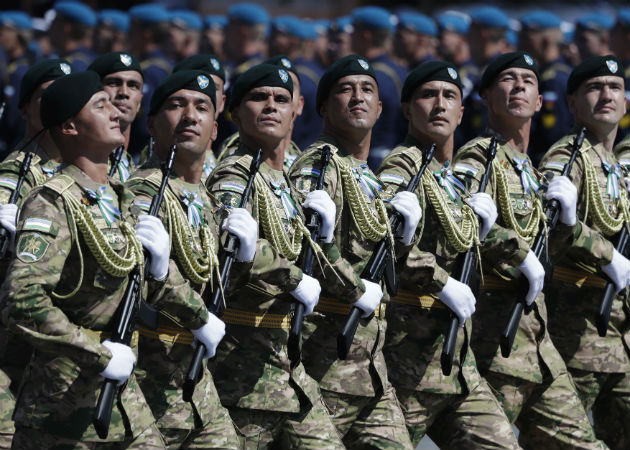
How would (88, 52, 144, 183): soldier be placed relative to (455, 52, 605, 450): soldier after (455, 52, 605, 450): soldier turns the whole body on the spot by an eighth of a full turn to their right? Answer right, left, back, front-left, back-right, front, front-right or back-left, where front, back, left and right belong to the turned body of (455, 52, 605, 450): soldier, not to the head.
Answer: right

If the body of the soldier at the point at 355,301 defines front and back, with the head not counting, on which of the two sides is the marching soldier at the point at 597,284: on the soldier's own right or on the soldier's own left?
on the soldier's own left

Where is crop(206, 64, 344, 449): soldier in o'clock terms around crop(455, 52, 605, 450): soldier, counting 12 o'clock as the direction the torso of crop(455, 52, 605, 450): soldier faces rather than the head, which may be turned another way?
crop(206, 64, 344, 449): soldier is roughly at 3 o'clock from crop(455, 52, 605, 450): soldier.

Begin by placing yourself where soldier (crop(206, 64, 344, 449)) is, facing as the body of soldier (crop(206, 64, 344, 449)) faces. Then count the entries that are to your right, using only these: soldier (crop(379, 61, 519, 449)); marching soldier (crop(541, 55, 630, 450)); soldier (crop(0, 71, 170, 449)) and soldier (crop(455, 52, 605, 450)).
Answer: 1

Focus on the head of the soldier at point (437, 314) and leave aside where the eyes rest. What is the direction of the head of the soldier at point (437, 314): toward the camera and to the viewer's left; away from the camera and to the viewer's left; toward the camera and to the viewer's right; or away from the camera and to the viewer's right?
toward the camera and to the viewer's right

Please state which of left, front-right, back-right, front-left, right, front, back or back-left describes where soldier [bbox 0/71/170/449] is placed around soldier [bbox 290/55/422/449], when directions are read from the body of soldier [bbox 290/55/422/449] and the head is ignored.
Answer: right

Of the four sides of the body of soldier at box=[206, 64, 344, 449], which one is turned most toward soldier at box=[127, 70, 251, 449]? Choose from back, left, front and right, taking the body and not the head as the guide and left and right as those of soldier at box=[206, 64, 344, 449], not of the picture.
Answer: right

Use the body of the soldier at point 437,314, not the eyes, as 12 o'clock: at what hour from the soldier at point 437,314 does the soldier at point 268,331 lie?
the soldier at point 268,331 is roughly at 3 o'clock from the soldier at point 437,314.

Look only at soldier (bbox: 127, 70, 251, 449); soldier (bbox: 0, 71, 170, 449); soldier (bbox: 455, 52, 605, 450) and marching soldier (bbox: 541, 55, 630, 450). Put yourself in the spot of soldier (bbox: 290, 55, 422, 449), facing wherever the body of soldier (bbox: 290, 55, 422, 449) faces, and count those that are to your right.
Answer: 2

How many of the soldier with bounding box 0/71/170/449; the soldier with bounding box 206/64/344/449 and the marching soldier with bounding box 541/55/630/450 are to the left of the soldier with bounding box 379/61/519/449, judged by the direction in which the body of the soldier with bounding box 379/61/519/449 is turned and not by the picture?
1

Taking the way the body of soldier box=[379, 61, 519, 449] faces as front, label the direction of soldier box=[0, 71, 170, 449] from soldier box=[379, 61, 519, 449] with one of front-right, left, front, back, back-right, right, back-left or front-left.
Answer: right
